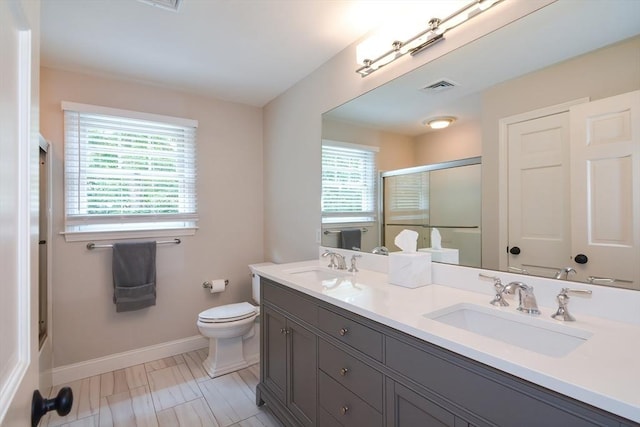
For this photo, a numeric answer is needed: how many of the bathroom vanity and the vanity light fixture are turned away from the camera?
0

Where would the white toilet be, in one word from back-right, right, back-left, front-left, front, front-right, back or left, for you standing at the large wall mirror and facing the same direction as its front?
front-right

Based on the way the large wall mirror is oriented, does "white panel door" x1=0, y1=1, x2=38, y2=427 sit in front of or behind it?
in front

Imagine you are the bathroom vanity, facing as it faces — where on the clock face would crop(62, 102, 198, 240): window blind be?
The window blind is roughly at 2 o'clock from the bathroom vanity.

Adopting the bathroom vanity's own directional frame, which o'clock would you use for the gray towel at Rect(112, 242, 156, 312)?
The gray towel is roughly at 2 o'clock from the bathroom vanity.

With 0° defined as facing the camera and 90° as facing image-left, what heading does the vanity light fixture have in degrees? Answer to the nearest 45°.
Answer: approximately 45°

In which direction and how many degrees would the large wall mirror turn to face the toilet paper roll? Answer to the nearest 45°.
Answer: approximately 45° to its right

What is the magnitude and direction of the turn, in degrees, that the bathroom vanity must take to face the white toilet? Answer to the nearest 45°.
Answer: approximately 90° to its right
